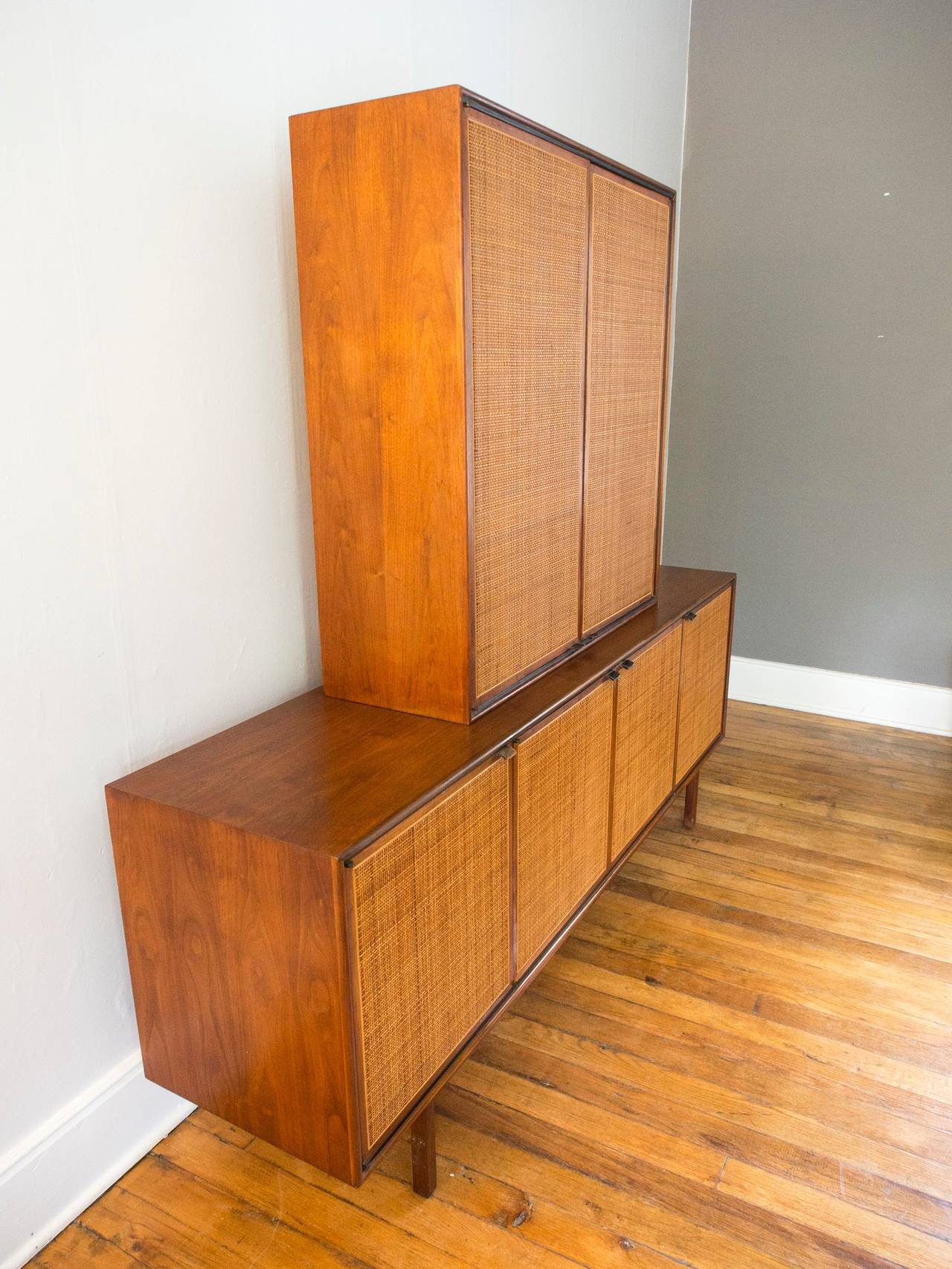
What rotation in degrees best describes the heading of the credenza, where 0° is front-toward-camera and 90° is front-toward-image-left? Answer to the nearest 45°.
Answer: approximately 315°

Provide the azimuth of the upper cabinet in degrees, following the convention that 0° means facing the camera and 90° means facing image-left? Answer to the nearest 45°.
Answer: approximately 315°
